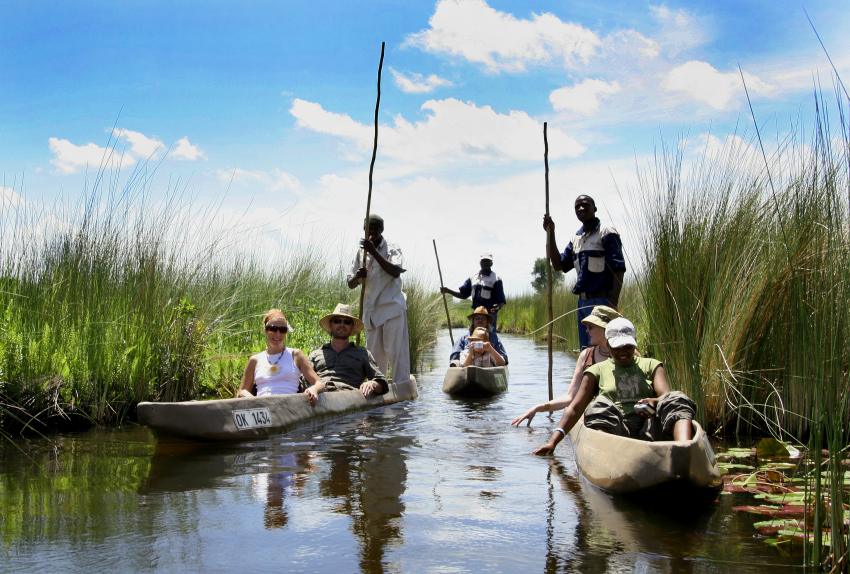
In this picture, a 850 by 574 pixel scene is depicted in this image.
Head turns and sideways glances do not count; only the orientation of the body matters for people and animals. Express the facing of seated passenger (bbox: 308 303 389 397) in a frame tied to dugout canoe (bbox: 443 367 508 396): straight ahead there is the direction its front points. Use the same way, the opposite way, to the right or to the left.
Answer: the same way

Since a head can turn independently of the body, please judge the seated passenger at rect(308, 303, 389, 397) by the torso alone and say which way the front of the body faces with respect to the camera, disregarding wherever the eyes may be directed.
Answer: toward the camera

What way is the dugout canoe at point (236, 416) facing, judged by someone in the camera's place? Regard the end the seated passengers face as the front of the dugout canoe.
facing the viewer and to the left of the viewer

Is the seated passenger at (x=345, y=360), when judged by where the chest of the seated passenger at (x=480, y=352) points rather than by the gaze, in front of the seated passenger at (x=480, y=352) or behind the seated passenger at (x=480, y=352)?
in front

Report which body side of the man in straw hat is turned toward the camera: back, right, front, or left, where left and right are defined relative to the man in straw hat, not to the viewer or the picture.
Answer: front

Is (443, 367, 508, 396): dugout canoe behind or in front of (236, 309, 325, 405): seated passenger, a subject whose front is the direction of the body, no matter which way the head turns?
behind

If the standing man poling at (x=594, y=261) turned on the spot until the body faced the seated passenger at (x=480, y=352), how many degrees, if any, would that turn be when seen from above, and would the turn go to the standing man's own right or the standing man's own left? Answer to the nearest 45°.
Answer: approximately 135° to the standing man's own right

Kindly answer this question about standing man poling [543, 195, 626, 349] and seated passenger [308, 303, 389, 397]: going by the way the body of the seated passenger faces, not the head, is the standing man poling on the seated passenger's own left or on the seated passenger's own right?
on the seated passenger's own left

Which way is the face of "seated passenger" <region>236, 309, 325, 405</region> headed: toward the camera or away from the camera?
toward the camera

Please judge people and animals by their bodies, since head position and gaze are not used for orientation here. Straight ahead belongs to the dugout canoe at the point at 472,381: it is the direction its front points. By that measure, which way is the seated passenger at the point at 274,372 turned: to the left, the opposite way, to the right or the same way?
the same way

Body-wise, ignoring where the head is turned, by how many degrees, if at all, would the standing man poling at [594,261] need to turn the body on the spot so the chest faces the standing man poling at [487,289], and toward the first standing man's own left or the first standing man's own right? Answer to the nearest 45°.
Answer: approximately 135° to the first standing man's own right

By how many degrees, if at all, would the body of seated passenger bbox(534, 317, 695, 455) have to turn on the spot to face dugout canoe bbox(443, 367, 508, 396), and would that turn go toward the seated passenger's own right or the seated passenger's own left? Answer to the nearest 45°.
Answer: approximately 180°

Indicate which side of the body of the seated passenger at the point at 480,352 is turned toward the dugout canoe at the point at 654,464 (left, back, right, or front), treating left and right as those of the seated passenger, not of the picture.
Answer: front

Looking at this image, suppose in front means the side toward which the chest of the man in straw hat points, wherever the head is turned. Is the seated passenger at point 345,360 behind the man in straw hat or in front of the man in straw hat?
in front

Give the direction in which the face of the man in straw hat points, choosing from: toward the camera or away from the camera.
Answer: toward the camera

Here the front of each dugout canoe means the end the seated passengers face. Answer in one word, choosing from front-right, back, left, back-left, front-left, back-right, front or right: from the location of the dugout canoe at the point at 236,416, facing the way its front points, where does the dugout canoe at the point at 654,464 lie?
left

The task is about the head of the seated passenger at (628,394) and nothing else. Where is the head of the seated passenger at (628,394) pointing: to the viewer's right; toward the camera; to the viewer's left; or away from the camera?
toward the camera
